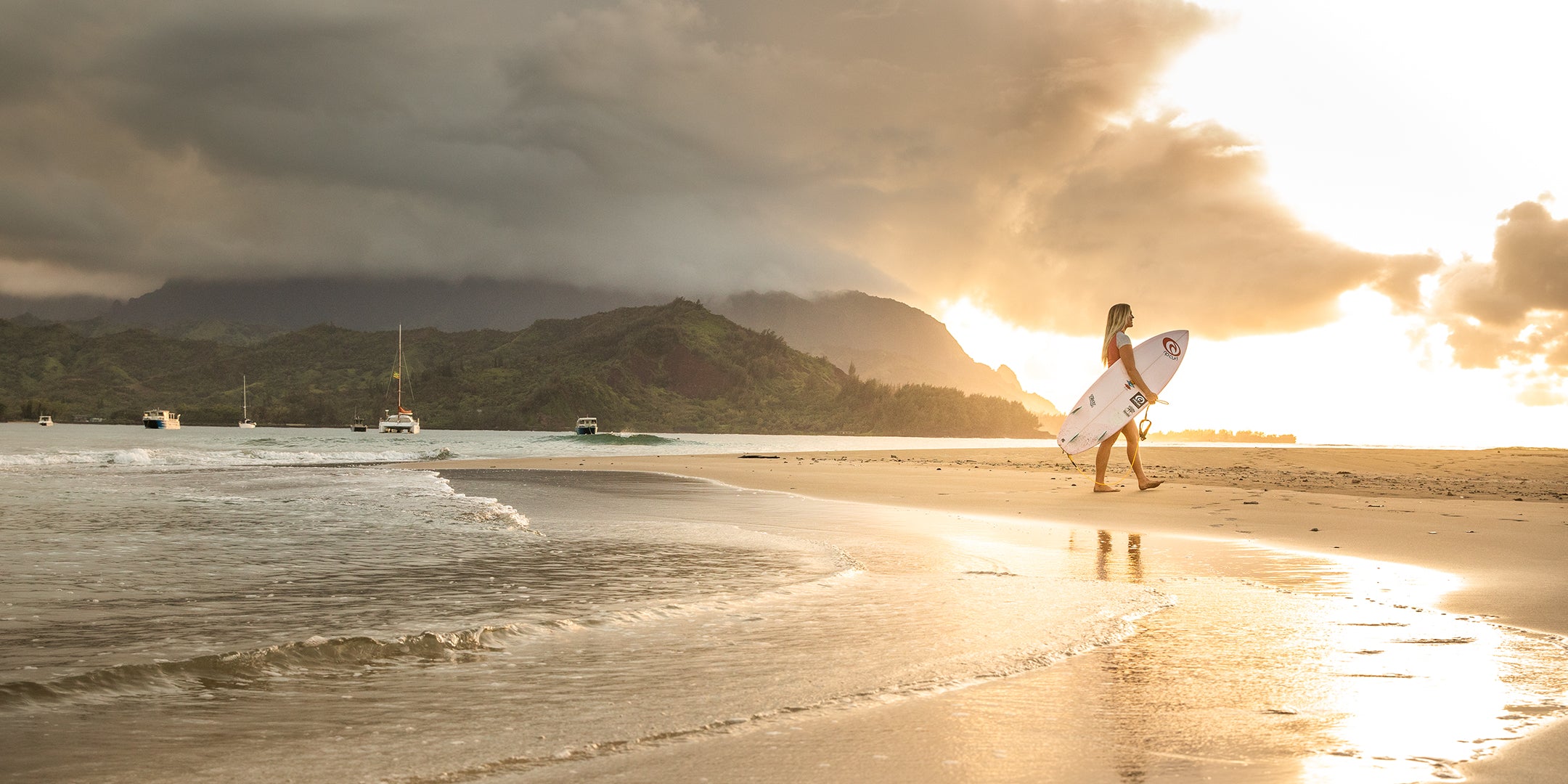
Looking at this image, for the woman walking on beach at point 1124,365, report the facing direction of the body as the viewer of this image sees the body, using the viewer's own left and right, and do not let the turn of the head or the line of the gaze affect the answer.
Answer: facing to the right of the viewer
